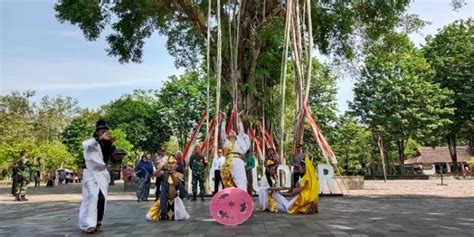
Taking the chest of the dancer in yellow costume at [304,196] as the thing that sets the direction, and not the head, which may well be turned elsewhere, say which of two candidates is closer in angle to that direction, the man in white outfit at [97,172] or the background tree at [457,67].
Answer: the man in white outfit

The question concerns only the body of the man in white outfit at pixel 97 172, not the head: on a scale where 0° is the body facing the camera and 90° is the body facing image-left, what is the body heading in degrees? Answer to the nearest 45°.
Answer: approximately 315°

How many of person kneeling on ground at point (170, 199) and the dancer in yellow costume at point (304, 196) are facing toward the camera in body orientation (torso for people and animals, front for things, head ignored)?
1

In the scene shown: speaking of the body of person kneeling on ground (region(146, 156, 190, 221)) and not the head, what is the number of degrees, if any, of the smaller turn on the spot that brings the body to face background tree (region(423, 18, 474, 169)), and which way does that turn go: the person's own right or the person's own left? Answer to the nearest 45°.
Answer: approximately 135° to the person's own left

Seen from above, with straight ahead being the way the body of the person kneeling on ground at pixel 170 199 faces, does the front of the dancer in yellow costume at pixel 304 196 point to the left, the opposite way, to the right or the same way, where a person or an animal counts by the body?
to the right

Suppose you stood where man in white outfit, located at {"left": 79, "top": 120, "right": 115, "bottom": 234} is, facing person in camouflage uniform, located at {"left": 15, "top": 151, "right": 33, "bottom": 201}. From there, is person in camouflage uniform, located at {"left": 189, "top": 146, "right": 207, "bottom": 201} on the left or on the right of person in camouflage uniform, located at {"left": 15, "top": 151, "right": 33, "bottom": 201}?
right

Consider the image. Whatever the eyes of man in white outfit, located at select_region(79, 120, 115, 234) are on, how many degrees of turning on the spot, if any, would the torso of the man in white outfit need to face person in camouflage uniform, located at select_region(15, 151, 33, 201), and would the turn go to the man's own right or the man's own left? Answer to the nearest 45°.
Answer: approximately 135° to the man's own left

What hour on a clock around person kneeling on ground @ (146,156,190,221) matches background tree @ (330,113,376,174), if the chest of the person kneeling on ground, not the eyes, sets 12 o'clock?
The background tree is roughly at 7 o'clock from the person kneeling on ground.

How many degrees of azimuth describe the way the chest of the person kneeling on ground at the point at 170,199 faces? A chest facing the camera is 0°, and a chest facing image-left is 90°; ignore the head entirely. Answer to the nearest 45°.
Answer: approximately 0°

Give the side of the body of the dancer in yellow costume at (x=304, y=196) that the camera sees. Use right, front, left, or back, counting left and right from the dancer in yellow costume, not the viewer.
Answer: left
